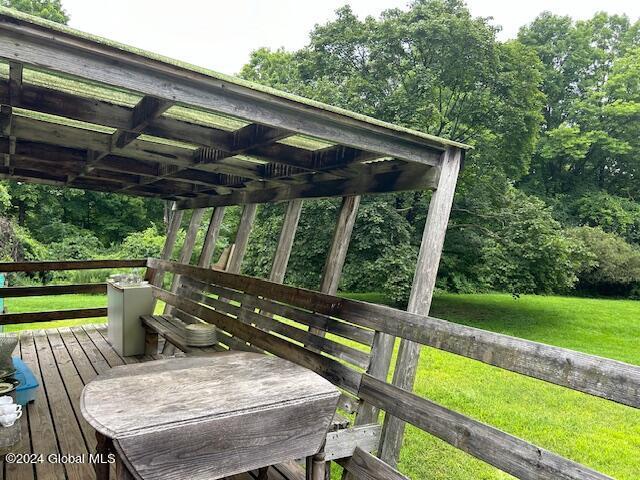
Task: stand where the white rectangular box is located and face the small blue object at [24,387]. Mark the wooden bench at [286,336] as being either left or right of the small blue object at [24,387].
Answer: left

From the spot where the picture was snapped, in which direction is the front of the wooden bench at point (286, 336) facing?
facing the viewer and to the left of the viewer

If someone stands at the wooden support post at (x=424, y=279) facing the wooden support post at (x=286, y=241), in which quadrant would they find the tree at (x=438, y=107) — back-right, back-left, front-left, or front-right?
front-right

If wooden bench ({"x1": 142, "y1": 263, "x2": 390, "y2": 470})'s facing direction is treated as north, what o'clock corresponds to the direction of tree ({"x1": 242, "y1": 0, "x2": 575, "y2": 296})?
The tree is roughly at 5 o'clock from the wooden bench.

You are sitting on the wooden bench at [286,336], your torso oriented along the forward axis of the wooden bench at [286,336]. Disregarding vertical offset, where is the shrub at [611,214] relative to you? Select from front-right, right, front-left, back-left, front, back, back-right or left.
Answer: back

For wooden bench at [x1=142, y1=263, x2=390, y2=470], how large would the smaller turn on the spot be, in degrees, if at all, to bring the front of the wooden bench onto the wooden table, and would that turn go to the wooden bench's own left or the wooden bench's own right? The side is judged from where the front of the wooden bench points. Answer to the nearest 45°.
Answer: approximately 45° to the wooden bench's own left

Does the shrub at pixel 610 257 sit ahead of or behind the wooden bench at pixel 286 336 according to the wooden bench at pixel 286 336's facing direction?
behind
